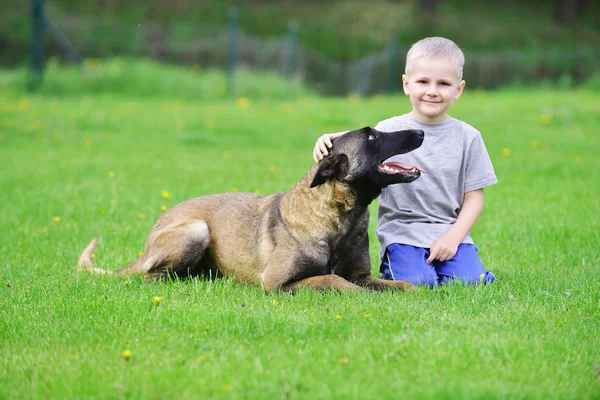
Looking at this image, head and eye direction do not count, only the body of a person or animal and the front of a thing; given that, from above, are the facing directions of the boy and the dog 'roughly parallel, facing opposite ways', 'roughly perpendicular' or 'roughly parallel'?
roughly perpendicular

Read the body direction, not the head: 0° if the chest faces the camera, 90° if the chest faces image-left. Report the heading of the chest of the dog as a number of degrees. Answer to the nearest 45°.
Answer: approximately 270°

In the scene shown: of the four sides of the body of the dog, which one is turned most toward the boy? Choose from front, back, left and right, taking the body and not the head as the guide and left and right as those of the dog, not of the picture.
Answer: front

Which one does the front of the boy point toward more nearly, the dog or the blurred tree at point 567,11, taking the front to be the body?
the dog

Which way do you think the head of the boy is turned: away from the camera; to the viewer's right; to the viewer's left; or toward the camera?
toward the camera

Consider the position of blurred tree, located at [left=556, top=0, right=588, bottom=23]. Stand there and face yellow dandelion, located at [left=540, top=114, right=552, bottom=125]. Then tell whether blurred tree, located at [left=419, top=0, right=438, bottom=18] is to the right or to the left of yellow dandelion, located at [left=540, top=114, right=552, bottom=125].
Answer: right

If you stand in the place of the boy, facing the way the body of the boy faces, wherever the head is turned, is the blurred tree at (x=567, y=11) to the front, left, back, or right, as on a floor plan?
back

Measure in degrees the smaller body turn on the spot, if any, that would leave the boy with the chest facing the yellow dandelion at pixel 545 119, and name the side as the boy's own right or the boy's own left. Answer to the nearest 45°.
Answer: approximately 180°

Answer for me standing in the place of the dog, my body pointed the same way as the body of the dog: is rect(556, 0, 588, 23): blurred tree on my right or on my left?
on my left

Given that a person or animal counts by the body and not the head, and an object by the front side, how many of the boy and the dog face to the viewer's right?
1

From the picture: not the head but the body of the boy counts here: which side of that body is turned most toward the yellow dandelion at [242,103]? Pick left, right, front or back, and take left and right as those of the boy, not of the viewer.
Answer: back

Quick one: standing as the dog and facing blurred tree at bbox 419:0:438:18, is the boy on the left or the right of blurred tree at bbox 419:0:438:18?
right

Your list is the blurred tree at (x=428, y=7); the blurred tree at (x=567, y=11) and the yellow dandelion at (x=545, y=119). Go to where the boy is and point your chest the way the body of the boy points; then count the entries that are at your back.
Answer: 3

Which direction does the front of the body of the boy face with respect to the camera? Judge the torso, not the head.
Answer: toward the camera
